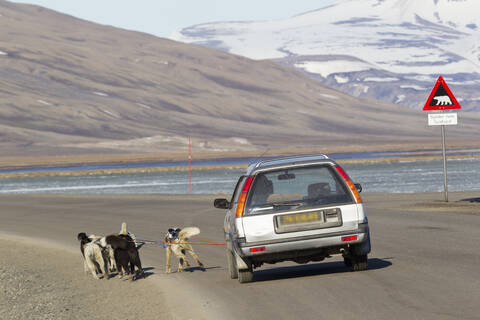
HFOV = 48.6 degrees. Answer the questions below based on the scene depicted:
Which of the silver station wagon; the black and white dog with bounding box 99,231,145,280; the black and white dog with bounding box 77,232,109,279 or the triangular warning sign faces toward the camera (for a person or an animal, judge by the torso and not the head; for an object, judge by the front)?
the triangular warning sign

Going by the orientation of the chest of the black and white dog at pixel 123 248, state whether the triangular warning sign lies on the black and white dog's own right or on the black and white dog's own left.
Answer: on the black and white dog's own right

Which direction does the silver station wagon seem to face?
away from the camera

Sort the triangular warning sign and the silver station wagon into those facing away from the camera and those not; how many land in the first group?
1

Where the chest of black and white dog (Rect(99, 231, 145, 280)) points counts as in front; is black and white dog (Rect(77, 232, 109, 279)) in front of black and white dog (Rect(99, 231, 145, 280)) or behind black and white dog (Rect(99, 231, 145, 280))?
in front

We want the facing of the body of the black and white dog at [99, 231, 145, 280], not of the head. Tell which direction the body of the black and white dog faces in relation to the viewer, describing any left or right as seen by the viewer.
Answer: facing away from the viewer and to the left of the viewer

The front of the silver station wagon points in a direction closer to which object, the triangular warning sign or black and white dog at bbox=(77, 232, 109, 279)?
the triangular warning sign

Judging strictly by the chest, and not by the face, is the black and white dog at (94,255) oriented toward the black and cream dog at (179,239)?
no

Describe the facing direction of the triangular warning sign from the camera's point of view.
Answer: facing the viewer

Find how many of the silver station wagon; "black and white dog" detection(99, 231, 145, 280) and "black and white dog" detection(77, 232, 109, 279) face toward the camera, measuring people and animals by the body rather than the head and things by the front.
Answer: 0

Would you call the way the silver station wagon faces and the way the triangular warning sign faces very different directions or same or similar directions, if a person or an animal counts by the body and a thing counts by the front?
very different directions

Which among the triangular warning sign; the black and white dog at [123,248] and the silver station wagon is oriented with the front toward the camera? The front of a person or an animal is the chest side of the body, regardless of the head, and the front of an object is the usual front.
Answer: the triangular warning sign

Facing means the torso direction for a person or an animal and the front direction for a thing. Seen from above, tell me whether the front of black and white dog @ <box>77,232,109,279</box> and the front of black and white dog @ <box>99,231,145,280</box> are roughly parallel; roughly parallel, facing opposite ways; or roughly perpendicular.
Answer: roughly parallel

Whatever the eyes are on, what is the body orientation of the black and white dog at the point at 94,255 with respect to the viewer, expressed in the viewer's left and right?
facing away from the viewer and to the left of the viewer

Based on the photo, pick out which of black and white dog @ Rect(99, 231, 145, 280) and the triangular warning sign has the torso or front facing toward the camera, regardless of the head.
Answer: the triangular warning sign
